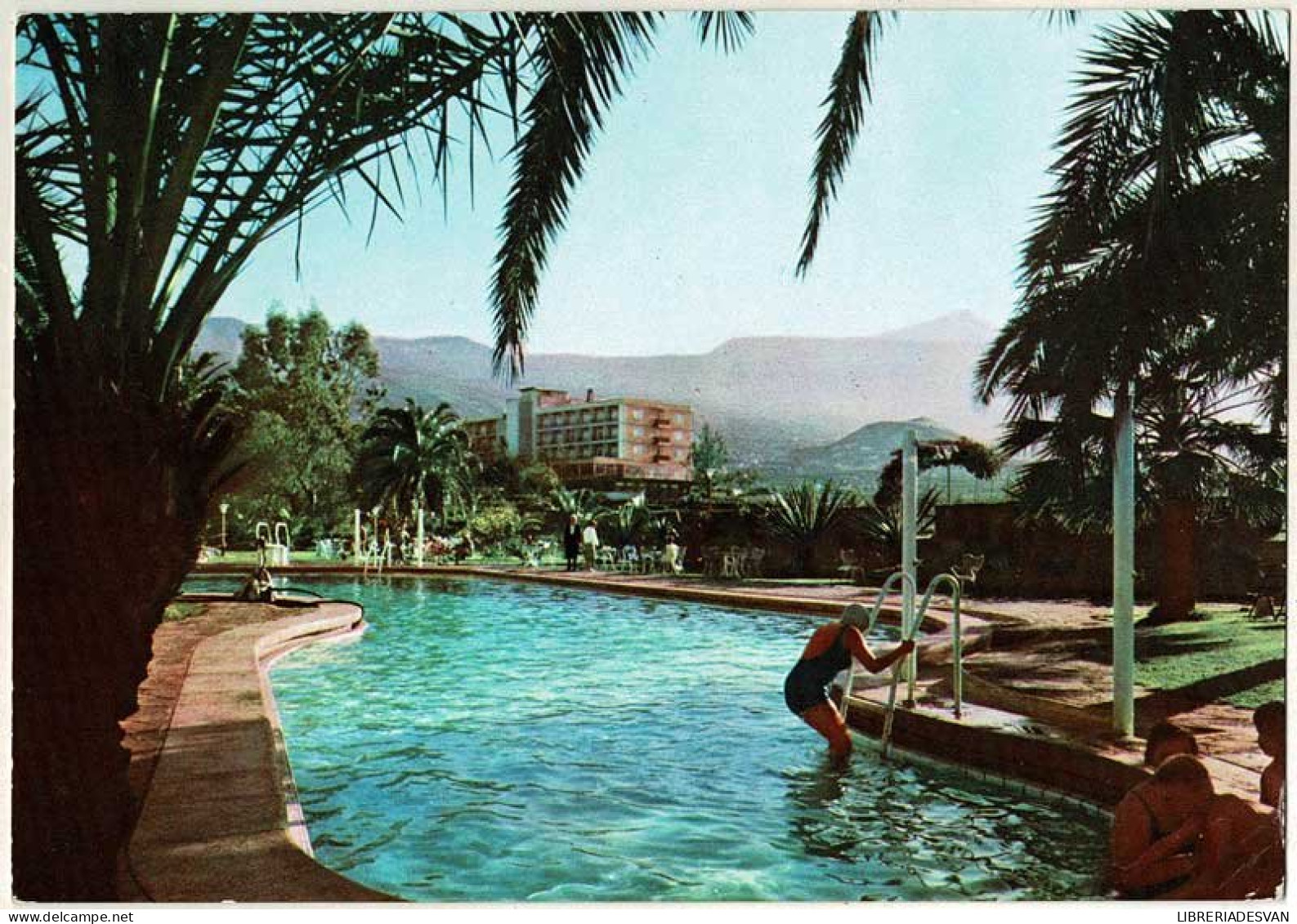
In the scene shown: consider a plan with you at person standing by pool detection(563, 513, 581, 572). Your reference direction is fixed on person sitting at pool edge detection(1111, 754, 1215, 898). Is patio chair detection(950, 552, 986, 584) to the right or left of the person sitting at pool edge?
left

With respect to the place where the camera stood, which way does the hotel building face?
facing the viewer and to the left of the viewer

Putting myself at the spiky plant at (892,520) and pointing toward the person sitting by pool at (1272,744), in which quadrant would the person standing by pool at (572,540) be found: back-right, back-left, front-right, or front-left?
back-right

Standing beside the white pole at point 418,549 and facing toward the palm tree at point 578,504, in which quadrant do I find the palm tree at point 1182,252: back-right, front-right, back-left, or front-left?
front-right

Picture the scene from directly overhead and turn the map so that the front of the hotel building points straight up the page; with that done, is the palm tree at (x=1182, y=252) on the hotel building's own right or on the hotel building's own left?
on the hotel building's own left
